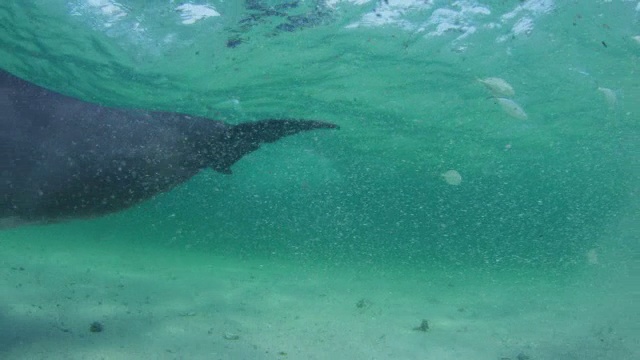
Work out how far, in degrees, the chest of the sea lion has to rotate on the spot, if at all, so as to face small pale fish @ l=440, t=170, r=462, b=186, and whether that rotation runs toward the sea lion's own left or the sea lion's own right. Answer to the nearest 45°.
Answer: approximately 135° to the sea lion's own right

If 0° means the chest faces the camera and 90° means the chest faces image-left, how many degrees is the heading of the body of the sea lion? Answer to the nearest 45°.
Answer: approximately 90°

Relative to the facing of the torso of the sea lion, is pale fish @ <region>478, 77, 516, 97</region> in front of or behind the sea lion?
behind
